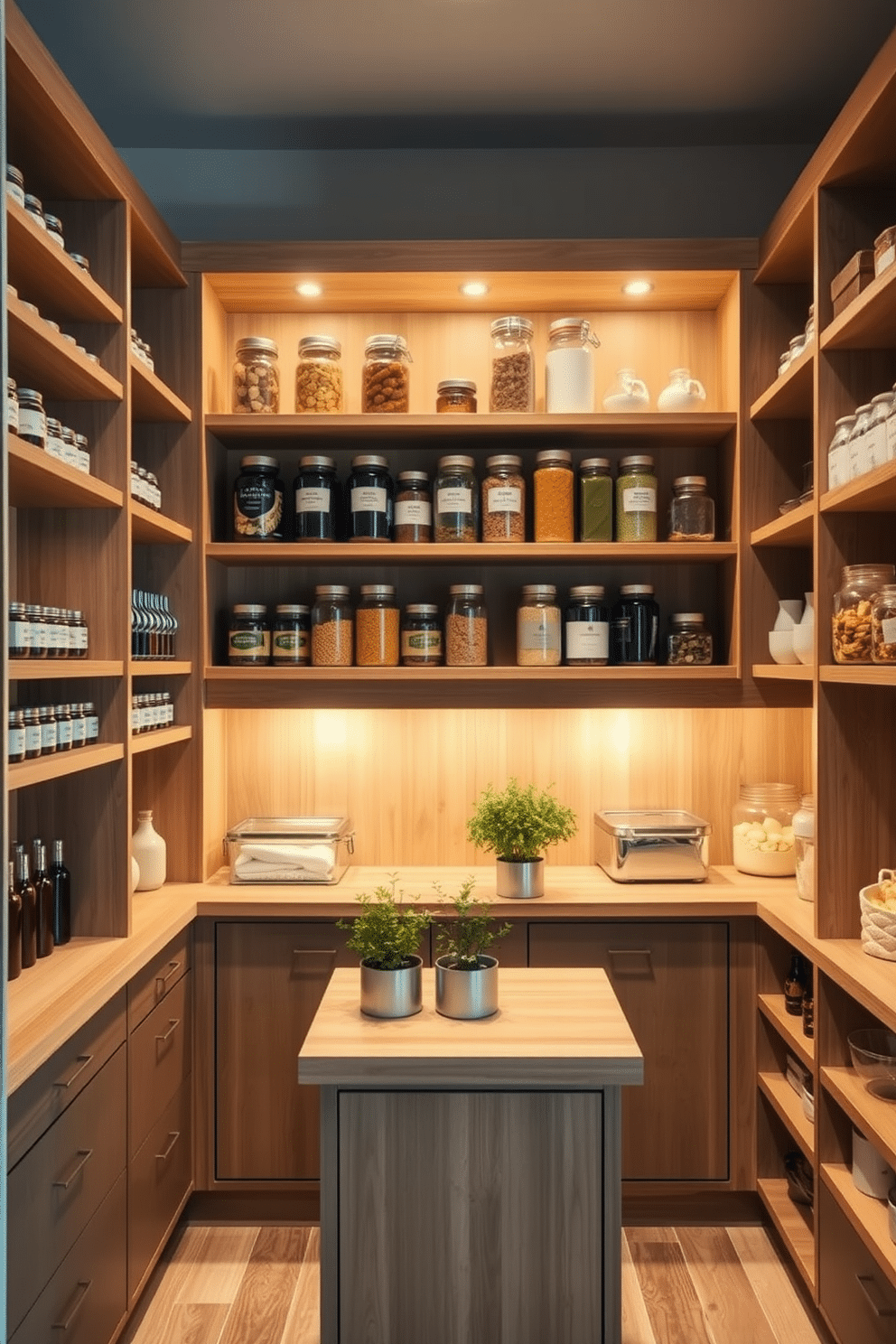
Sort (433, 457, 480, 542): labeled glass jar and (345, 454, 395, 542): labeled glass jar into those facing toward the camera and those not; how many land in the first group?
2

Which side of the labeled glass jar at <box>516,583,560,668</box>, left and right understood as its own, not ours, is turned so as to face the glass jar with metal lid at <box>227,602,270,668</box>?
right

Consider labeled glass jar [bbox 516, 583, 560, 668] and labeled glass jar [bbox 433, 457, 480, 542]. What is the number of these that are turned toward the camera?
2

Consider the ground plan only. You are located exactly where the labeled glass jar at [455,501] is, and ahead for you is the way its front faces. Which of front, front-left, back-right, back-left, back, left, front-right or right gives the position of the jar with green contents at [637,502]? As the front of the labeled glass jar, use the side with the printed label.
left

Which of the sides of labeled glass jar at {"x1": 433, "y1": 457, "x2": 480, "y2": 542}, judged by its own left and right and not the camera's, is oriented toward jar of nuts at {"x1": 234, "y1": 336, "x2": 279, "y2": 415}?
right

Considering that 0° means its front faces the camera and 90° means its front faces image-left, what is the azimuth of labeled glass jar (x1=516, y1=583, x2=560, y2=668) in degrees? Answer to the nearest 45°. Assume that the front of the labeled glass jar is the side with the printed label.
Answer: approximately 0°

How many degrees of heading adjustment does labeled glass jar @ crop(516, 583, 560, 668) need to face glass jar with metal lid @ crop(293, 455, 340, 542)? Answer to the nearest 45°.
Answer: approximately 90° to its right

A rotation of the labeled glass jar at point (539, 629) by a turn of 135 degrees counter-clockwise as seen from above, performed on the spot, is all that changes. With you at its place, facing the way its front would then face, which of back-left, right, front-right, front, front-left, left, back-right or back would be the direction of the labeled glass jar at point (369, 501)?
back-left
